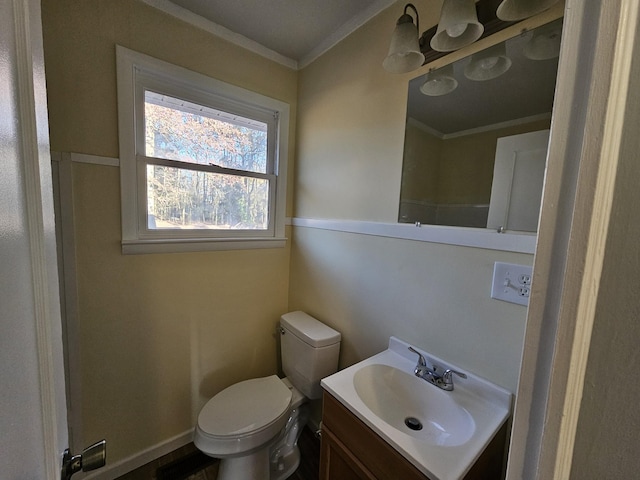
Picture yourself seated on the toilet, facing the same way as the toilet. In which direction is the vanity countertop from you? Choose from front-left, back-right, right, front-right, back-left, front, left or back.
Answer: left

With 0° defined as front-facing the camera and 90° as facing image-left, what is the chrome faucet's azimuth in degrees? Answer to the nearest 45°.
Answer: approximately 45°

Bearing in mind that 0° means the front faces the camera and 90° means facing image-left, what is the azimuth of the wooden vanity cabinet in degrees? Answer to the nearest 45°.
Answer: approximately 45°

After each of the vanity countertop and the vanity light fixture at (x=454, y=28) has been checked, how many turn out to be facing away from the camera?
0

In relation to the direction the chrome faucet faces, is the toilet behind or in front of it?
in front

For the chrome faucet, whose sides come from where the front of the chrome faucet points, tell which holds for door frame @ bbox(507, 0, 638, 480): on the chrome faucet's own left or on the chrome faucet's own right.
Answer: on the chrome faucet's own left

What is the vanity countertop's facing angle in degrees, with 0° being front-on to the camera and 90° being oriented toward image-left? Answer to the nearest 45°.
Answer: approximately 45°

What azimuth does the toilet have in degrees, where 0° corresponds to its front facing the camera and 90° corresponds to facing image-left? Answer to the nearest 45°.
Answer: approximately 45°

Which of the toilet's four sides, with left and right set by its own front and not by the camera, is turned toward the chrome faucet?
left
